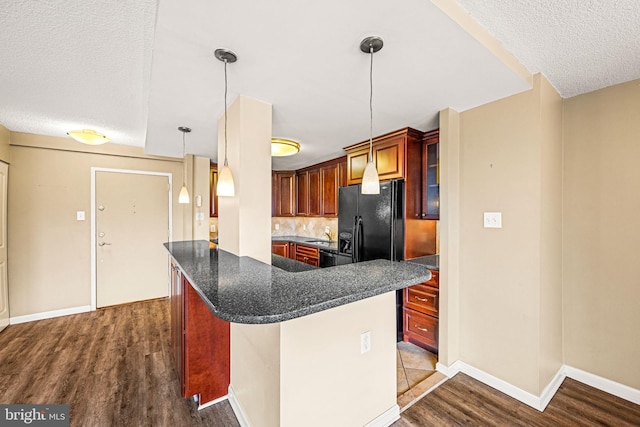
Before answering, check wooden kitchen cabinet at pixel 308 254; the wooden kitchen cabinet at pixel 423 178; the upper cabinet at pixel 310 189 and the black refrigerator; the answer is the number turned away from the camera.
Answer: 0

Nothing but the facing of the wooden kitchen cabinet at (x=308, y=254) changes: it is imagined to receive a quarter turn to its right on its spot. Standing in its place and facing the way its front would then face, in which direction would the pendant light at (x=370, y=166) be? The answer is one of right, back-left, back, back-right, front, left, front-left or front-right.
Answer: back-left

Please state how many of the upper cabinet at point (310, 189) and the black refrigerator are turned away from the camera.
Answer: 0

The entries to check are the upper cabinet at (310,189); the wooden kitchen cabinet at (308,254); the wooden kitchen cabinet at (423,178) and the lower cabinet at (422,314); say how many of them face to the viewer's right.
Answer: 0

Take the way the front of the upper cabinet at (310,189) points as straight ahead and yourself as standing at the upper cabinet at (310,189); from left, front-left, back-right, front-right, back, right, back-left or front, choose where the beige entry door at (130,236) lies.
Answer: front-right

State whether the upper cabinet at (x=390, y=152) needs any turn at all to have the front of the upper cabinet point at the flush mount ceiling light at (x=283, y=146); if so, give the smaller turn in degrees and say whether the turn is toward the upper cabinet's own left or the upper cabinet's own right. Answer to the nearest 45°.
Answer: approximately 45° to the upper cabinet's own right

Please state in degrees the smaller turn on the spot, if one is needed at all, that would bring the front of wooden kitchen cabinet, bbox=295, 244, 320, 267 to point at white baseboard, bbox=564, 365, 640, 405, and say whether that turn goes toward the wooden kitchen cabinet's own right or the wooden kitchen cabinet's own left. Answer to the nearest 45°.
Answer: approximately 90° to the wooden kitchen cabinet's own left

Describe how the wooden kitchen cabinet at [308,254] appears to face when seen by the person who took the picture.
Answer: facing the viewer and to the left of the viewer

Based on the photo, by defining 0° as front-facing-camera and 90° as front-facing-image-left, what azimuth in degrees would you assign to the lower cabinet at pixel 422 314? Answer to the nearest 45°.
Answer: approximately 45°

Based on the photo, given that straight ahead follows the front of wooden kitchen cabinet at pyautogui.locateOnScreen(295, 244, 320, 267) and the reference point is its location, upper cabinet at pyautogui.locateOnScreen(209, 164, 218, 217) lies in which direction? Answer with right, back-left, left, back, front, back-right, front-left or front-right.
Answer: front-right
